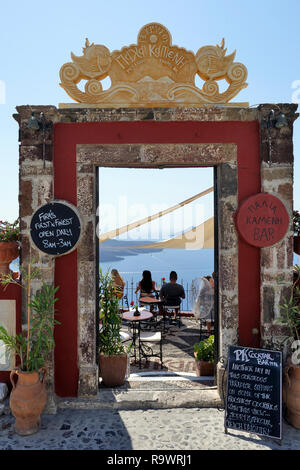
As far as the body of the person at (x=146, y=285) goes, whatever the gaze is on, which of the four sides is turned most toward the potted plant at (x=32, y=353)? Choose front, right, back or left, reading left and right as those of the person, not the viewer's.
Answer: back

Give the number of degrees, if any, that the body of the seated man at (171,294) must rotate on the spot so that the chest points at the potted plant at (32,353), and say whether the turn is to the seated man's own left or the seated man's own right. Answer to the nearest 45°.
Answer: approximately 180°

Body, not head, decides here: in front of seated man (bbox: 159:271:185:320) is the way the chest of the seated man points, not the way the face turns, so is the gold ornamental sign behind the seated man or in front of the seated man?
behind

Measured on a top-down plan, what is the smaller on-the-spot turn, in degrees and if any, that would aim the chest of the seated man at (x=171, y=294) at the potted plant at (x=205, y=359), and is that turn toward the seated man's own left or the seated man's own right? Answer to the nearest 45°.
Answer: approximately 180°

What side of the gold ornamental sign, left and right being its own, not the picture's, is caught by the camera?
front

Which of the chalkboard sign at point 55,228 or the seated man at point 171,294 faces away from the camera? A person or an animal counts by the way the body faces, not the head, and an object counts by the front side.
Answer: the seated man

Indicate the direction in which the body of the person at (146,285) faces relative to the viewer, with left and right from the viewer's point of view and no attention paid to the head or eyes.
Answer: facing away from the viewer

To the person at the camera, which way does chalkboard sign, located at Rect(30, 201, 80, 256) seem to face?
facing the viewer

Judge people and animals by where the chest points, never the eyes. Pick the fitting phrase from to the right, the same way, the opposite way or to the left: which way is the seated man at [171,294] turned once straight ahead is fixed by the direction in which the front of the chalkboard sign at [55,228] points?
the opposite way

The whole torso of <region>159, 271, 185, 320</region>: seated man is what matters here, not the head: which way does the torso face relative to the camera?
away from the camera
